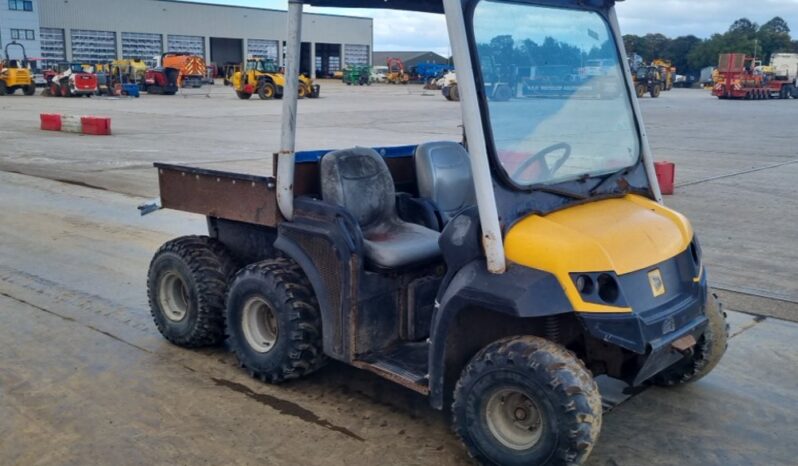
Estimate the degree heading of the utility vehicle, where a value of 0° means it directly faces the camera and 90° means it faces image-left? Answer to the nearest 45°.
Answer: approximately 315°

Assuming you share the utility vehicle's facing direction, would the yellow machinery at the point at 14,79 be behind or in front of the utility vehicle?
behind

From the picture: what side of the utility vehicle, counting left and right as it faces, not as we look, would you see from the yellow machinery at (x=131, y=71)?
back

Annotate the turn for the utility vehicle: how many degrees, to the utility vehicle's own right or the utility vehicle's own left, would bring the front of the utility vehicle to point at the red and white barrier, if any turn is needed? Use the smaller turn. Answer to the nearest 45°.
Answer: approximately 180°
